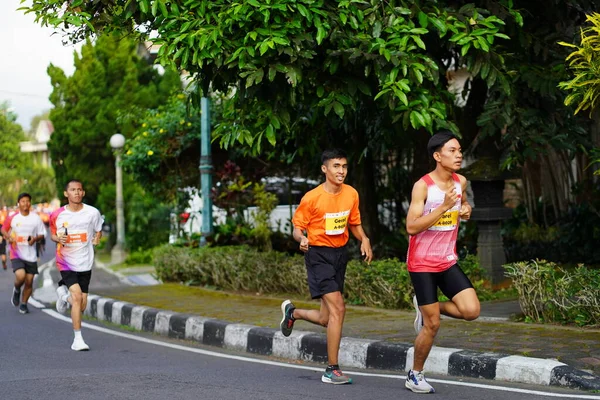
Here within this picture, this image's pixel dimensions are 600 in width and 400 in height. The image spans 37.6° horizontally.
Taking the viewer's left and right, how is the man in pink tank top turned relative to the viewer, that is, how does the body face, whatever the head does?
facing the viewer and to the right of the viewer

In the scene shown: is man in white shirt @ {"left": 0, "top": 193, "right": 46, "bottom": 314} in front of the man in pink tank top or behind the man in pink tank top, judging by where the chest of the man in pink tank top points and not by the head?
behind

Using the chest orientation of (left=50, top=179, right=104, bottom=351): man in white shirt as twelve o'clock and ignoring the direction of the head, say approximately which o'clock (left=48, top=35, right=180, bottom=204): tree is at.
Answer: The tree is roughly at 6 o'clock from the man in white shirt.

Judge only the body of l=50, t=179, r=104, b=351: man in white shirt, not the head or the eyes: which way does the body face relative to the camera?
toward the camera

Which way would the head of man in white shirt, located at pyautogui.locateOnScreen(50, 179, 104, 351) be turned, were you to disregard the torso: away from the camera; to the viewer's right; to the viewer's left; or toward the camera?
toward the camera

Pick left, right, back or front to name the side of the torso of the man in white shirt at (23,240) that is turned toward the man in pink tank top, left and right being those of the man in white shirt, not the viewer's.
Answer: front
